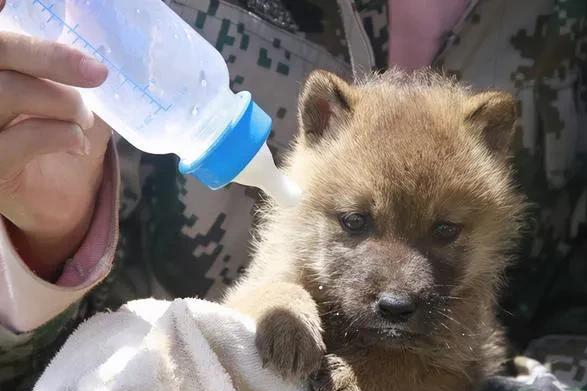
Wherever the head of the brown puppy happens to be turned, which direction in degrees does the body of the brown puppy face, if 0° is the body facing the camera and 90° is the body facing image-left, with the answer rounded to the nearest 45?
approximately 0°
